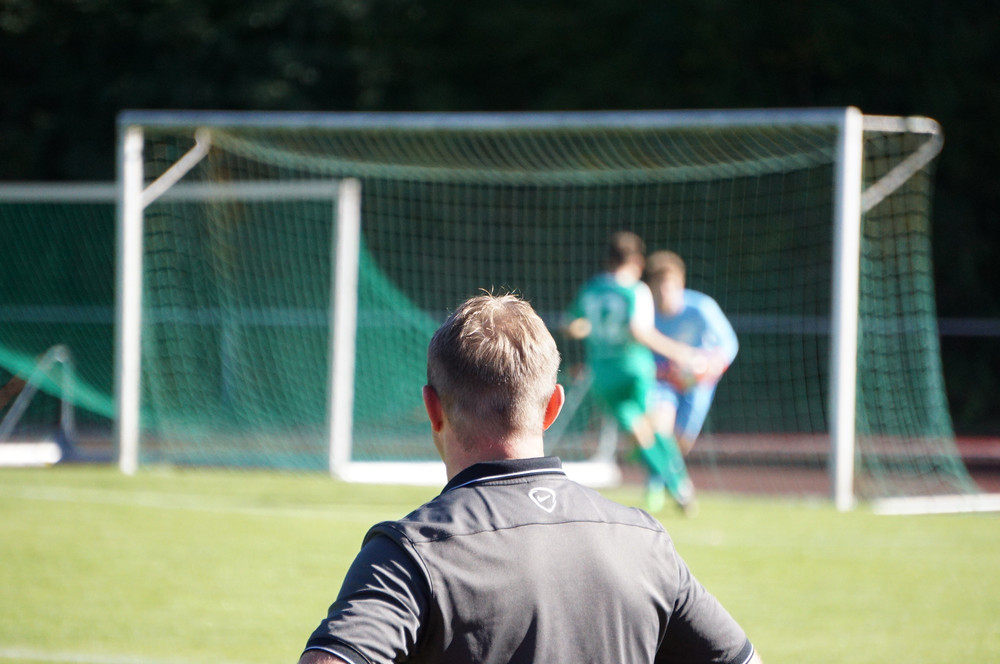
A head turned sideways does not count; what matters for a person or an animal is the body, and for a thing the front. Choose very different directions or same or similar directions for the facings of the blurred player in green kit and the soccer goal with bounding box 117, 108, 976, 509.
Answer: very different directions

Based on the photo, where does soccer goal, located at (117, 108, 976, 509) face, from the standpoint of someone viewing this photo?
facing the viewer and to the left of the viewer

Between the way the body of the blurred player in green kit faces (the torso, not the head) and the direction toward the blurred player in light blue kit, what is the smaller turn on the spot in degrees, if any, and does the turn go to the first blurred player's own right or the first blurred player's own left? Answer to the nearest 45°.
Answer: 0° — they already face them

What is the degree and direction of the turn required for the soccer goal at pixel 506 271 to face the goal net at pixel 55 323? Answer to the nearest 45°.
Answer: approximately 45° to its right

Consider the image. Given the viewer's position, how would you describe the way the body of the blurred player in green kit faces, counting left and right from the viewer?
facing away from the viewer and to the right of the viewer

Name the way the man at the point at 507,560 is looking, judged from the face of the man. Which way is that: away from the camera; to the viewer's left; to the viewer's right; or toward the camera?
away from the camera

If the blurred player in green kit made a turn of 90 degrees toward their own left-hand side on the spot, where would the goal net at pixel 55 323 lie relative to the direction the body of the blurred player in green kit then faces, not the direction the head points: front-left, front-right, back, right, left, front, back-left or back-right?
front

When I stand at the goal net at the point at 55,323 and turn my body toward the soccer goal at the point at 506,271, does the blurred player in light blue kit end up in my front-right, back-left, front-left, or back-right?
front-right

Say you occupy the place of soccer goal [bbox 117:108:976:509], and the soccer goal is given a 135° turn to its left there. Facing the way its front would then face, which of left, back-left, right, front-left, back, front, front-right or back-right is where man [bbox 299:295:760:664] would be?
right

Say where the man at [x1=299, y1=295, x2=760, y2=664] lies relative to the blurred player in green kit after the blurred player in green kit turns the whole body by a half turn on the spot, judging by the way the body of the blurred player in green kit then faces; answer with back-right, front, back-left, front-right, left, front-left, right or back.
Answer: front-left
